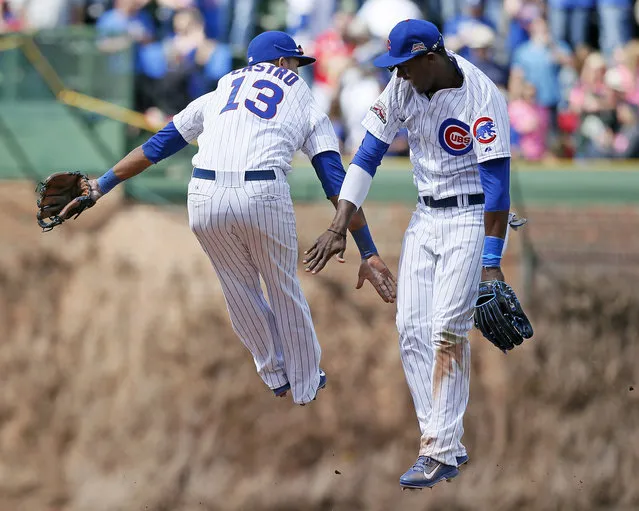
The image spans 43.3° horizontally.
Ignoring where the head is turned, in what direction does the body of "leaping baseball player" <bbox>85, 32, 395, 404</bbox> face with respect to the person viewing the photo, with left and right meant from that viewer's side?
facing away from the viewer

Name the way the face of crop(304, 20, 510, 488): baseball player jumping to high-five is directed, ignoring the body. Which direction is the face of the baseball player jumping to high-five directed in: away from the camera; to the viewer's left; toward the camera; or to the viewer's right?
to the viewer's left

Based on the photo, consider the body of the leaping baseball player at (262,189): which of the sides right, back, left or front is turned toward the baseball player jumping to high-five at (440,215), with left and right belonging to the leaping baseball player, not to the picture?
right

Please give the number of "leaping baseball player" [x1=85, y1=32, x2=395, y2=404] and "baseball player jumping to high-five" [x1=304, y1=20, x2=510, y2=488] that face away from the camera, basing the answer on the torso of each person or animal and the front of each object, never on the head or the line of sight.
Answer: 1

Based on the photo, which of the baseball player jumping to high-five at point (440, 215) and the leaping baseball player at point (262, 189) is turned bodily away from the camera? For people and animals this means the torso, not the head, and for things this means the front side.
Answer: the leaping baseball player

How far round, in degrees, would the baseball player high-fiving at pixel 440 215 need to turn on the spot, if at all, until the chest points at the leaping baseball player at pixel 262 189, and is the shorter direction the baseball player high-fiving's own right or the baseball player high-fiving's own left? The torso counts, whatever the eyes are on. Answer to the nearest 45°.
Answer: approximately 45° to the baseball player high-fiving's own right

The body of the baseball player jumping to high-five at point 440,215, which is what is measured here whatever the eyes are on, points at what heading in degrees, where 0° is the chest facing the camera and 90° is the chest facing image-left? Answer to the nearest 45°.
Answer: approximately 45°
